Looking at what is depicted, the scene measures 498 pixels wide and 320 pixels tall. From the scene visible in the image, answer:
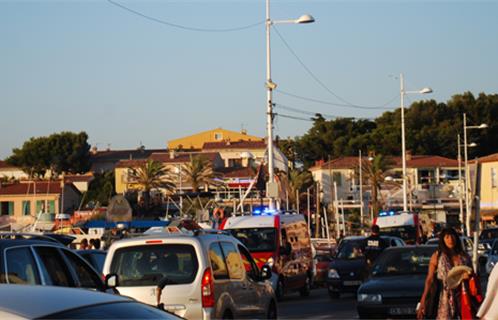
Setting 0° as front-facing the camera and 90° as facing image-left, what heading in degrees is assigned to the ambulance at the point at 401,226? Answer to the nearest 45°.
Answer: approximately 45°

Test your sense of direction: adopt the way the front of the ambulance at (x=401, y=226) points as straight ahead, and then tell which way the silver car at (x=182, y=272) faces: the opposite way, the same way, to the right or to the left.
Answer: the opposite way

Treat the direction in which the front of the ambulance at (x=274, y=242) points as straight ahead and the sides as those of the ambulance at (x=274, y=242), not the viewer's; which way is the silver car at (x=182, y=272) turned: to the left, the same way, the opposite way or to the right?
the opposite way

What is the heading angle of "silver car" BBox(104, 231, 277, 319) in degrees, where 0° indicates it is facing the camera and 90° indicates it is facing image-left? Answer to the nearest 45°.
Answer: approximately 225°
